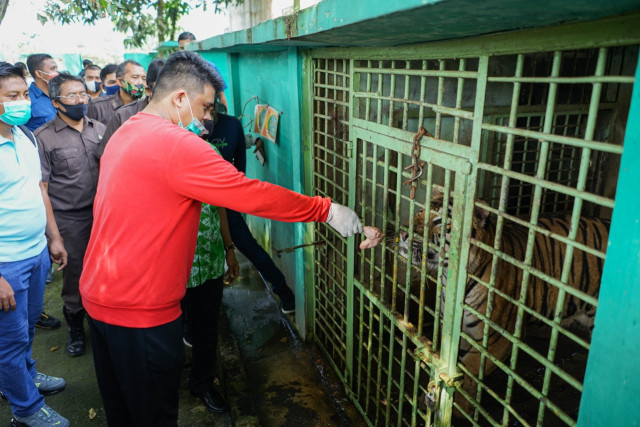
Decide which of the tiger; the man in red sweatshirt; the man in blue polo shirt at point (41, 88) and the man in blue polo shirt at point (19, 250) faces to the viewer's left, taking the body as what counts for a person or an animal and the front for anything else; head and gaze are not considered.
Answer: the tiger

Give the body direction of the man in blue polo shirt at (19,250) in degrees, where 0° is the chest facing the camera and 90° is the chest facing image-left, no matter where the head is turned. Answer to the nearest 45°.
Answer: approximately 315°

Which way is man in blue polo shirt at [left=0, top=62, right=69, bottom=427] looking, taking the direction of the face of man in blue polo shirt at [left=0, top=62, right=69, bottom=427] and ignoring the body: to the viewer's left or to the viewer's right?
to the viewer's right

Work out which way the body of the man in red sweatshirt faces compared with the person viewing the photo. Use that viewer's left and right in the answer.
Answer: facing away from the viewer and to the right of the viewer

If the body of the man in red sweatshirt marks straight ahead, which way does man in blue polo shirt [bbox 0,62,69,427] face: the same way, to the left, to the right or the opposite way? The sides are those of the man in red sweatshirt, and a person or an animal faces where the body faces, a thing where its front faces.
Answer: to the right

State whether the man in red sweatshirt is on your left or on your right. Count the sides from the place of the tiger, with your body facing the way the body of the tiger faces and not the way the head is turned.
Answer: on your left

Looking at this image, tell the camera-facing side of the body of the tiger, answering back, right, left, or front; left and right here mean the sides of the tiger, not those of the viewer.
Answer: left

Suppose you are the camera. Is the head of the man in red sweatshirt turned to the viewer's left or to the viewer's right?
to the viewer's right

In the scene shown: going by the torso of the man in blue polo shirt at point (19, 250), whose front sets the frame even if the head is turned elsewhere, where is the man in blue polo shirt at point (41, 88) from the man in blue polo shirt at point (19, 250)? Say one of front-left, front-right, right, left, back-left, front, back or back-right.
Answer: back-left

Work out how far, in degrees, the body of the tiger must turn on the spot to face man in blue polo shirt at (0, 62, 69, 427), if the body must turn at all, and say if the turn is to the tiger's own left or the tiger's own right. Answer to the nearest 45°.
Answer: approximately 45° to the tiger's own left
